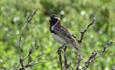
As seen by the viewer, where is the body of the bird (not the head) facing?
to the viewer's left
